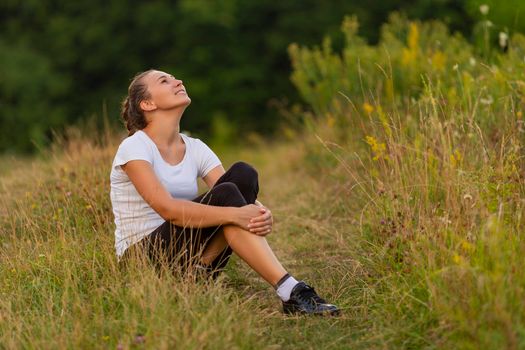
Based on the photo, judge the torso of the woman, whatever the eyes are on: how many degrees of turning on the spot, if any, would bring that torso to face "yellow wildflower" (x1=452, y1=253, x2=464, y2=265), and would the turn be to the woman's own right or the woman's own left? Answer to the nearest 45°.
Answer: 0° — they already face it

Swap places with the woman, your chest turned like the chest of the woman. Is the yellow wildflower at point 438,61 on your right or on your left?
on your left

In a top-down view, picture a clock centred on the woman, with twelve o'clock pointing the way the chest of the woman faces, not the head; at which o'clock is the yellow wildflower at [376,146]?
The yellow wildflower is roughly at 10 o'clock from the woman.

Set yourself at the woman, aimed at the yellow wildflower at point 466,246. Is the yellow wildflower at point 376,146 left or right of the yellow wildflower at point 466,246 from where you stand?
left

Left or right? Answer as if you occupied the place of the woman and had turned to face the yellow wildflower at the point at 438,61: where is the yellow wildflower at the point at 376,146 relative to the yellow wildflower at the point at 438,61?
right

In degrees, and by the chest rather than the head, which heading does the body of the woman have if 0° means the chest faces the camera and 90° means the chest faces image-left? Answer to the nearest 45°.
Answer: approximately 315°
